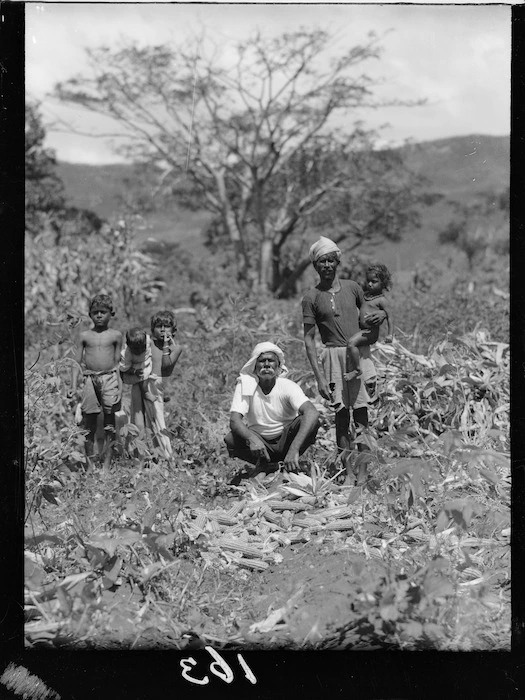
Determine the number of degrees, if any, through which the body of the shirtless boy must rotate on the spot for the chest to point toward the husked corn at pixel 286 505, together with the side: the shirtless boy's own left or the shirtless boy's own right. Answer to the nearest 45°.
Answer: approximately 45° to the shirtless boy's own left

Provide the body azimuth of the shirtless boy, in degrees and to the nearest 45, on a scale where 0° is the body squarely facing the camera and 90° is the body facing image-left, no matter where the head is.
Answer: approximately 0°

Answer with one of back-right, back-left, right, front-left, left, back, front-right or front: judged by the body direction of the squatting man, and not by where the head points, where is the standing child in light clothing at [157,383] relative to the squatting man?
back-right

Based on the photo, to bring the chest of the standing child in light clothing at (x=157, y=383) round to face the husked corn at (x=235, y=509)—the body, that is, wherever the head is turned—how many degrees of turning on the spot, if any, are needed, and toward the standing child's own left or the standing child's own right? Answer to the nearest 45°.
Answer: approximately 45° to the standing child's own left

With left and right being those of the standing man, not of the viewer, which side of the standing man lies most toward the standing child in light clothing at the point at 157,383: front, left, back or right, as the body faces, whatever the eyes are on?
right

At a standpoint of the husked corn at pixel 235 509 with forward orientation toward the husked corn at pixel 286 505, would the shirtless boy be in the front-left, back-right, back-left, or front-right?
back-left

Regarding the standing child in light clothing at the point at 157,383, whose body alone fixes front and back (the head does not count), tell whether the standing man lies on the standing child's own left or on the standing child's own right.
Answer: on the standing child's own left

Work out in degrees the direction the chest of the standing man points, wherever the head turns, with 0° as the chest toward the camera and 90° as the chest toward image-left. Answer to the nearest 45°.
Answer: approximately 0°
